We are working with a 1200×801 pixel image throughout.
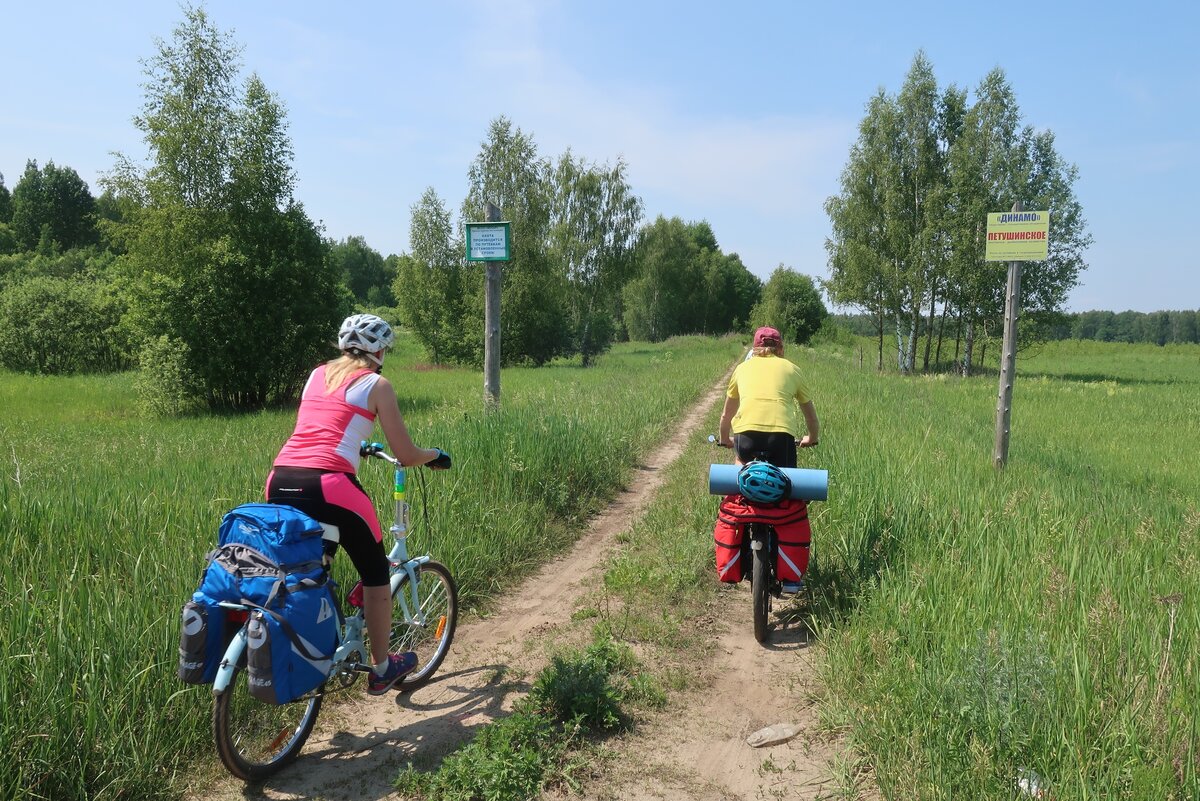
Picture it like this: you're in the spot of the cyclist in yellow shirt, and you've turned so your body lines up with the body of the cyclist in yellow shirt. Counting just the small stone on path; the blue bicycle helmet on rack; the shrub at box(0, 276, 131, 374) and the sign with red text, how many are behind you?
2

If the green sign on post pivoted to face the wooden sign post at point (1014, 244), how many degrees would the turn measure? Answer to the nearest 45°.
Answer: approximately 90° to its left

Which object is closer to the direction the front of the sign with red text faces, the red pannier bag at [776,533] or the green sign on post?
the red pannier bag

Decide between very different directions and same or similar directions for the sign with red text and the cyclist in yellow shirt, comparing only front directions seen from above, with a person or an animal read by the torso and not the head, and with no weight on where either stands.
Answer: very different directions

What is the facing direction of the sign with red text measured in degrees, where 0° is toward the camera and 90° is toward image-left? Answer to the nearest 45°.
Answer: approximately 0°

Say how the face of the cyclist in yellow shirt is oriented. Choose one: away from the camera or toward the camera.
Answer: away from the camera

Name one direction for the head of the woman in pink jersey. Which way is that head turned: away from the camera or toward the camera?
away from the camera

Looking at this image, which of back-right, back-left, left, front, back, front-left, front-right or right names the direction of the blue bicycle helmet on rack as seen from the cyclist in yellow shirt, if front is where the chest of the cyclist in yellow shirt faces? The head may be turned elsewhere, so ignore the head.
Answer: back

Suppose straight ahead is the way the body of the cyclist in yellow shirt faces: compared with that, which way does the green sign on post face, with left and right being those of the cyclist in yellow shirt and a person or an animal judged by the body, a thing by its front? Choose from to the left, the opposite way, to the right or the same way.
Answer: the opposite way

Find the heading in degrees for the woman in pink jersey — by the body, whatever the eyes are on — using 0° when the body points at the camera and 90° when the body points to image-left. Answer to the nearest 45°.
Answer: approximately 225°

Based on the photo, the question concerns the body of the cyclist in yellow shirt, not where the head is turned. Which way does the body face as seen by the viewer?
away from the camera

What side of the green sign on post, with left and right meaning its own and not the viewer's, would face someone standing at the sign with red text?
left
